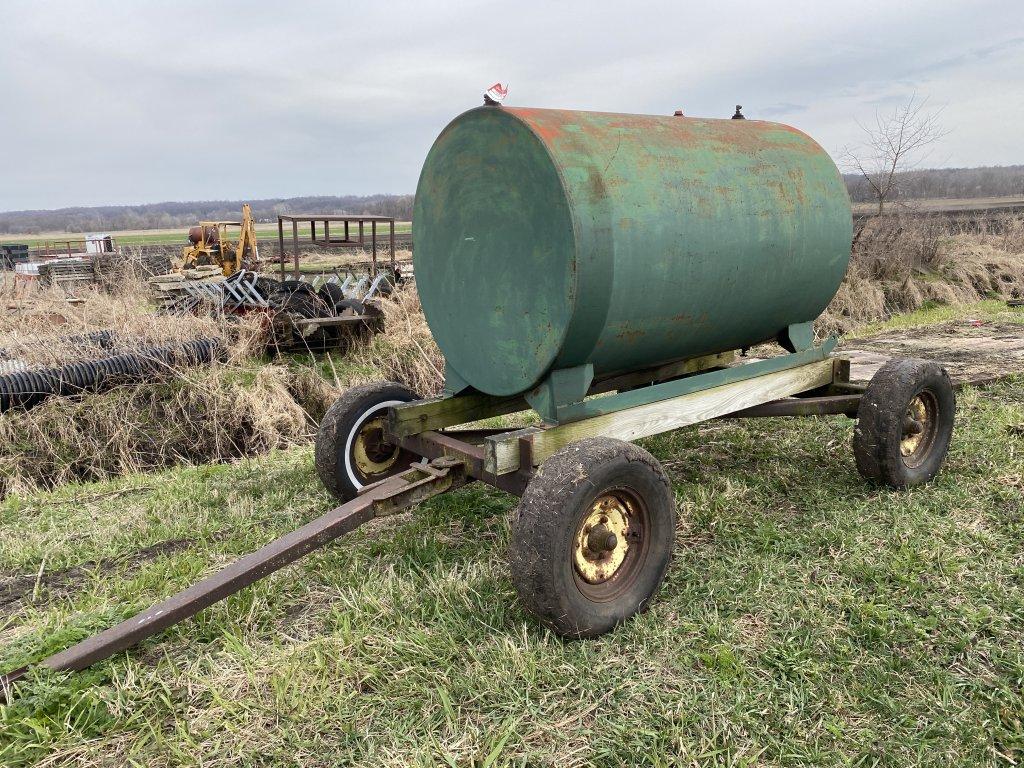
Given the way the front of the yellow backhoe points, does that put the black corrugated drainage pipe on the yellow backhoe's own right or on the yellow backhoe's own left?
on the yellow backhoe's own left

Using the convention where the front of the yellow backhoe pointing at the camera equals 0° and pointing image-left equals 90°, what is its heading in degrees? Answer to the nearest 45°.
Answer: approximately 90°

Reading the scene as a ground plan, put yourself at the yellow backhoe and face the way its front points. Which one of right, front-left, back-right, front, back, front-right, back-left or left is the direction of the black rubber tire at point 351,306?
left

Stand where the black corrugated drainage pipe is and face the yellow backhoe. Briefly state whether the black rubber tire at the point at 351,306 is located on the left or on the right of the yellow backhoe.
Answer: right

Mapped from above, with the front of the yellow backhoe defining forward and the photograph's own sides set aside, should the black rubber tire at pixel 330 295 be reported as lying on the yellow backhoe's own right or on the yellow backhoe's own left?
on the yellow backhoe's own left
